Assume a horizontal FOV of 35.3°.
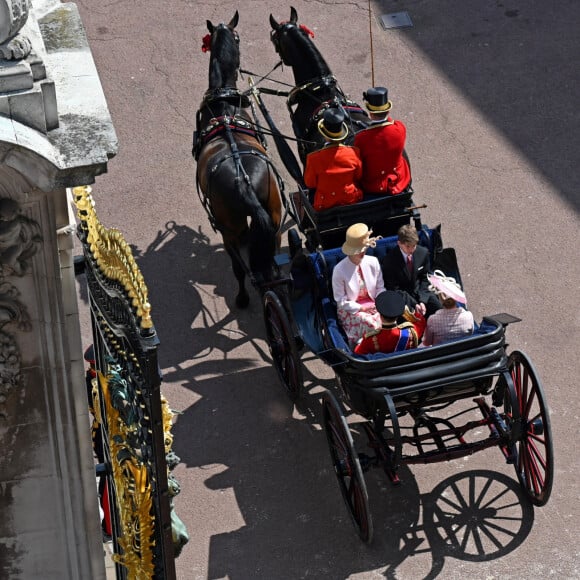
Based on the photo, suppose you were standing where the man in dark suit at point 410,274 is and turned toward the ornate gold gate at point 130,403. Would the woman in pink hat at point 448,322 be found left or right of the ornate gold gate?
left

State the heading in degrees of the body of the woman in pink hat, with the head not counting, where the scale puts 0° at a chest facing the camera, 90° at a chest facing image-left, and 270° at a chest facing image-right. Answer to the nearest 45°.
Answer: approximately 180°

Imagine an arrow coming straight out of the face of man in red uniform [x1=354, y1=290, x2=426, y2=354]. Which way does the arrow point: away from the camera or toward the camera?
away from the camera

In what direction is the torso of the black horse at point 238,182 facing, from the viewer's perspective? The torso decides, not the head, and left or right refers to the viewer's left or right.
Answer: facing away from the viewer

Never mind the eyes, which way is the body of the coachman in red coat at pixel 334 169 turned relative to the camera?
away from the camera

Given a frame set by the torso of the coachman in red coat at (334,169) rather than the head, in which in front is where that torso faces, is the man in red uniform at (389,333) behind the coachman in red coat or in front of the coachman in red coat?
behind

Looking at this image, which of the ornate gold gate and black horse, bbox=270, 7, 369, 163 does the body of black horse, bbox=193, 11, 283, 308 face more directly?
the black horse

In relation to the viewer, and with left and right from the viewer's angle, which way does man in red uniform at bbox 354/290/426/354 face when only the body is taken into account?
facing away from the viewer

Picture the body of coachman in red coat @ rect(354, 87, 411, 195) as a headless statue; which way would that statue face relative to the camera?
away from the camera

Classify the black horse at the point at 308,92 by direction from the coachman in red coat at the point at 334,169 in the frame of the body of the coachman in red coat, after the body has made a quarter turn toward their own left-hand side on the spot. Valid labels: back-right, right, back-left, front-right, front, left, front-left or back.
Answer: right

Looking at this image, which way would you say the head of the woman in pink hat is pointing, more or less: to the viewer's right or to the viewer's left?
to the viewer's left

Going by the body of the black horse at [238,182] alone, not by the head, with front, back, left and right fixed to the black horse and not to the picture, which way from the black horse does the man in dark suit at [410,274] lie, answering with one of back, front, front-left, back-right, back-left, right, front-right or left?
back-right
